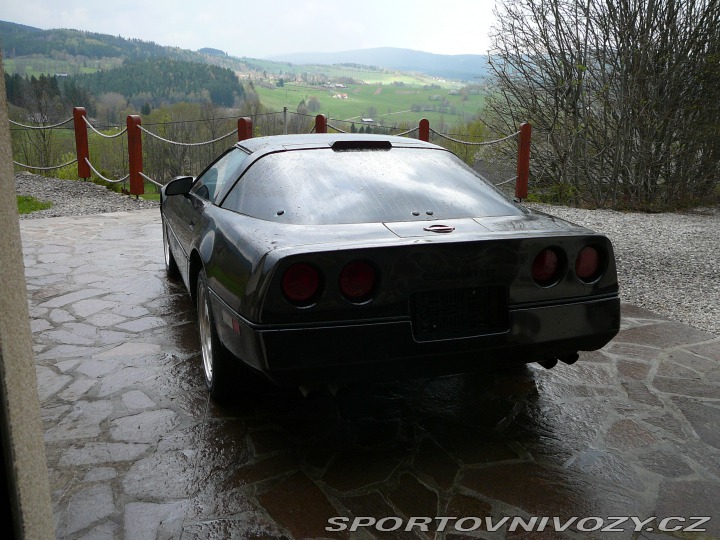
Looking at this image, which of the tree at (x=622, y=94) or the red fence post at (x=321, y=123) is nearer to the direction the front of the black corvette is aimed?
the red fence post

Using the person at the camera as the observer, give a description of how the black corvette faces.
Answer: facing away from the viewer and to the left of the viewer

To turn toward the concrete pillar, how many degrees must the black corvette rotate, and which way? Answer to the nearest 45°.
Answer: approximately 135° to its left

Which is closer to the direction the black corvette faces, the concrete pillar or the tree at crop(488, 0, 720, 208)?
the tree

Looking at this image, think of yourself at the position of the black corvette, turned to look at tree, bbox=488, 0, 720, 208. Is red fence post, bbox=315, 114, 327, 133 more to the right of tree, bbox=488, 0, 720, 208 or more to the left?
left

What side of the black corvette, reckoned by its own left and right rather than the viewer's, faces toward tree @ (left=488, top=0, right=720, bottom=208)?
right

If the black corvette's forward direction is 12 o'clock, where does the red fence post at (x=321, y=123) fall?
The red fence post is roughly at 1 o'clock from the black corvette.
